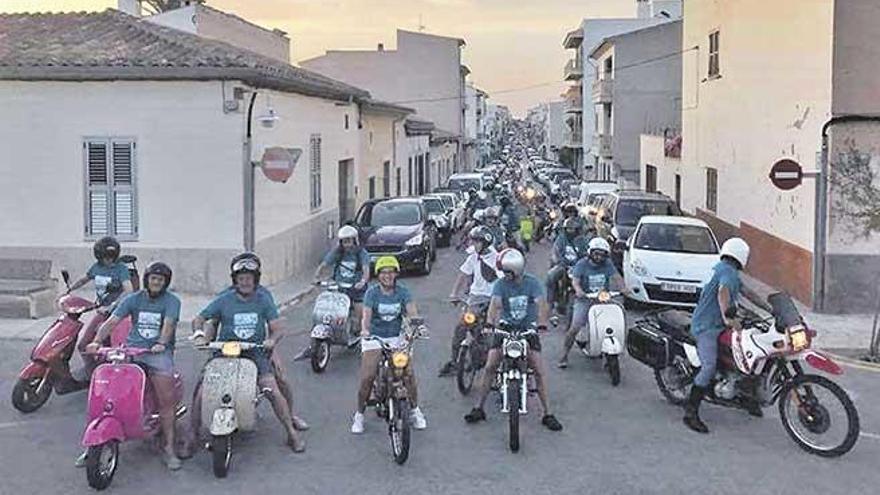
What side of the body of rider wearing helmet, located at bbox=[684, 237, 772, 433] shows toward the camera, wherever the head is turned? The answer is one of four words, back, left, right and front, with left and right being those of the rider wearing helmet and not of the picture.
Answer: right

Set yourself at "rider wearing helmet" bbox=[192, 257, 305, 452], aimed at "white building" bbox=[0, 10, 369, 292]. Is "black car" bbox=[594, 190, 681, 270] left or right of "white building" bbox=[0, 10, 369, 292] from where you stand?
right

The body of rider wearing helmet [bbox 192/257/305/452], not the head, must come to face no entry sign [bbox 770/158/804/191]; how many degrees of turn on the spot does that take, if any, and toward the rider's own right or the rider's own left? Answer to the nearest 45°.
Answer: approximately 135° to the rider's own left

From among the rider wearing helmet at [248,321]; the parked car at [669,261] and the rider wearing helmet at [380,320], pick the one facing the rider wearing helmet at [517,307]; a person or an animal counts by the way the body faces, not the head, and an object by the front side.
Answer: the parked car

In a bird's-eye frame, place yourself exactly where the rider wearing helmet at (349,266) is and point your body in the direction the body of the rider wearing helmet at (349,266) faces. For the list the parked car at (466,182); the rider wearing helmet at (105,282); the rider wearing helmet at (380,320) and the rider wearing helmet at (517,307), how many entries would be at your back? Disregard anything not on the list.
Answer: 1

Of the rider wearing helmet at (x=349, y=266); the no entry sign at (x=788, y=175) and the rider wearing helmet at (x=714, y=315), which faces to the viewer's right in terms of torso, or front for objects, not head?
the rider wearing helmet at (x=714, y=315)

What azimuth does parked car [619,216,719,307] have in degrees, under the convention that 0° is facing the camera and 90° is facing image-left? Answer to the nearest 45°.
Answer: approximately 0°

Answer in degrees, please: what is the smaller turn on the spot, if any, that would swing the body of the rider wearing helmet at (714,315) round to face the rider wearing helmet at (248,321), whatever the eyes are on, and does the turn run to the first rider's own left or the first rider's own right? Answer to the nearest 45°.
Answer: approximately 135° to the first rider's own right

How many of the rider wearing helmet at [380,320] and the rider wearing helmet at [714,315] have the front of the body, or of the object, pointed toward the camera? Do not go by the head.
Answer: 1

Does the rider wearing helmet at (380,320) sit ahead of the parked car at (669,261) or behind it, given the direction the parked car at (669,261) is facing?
ahead

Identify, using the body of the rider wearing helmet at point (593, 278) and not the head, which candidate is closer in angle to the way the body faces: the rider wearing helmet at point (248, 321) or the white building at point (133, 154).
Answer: the rider wearing helmet
